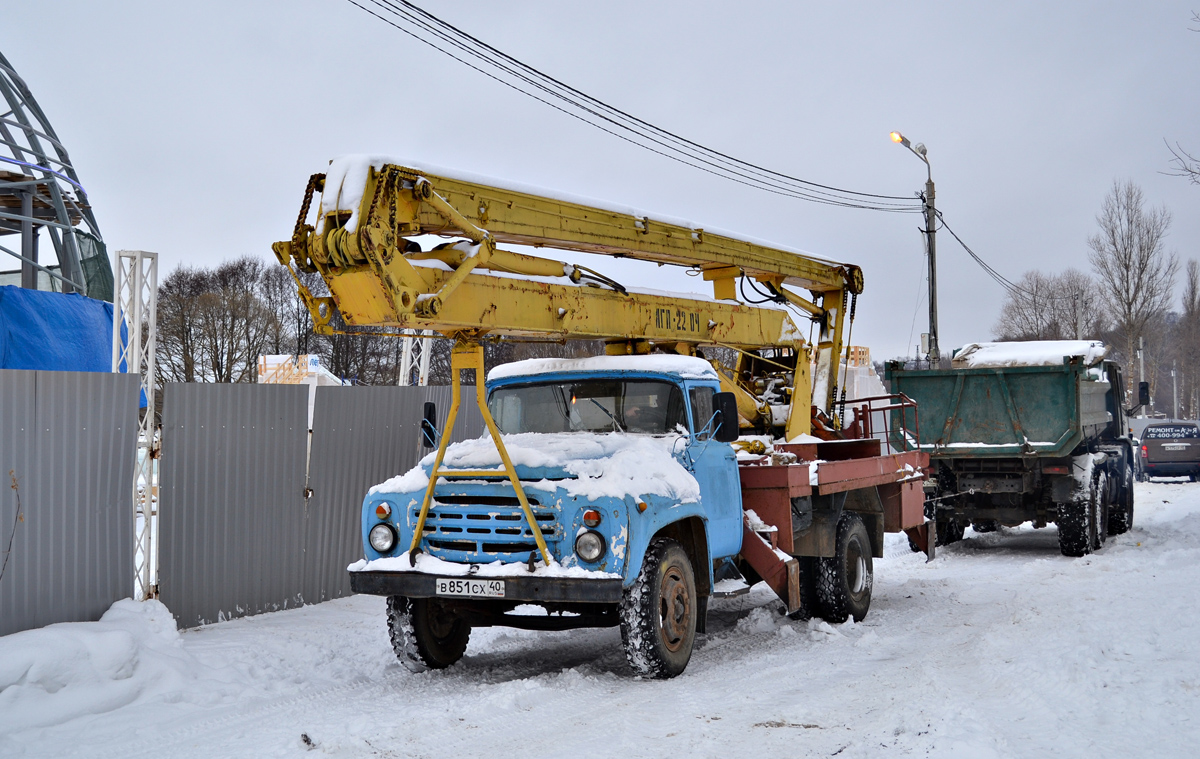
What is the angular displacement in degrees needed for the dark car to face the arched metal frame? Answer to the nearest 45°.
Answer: approximately 135° to its left

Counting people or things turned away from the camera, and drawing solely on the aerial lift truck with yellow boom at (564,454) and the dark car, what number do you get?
1

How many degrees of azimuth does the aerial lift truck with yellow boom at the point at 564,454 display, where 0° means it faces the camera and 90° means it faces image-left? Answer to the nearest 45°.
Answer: approximately 45°

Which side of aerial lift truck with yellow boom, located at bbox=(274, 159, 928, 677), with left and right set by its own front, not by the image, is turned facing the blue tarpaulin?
right

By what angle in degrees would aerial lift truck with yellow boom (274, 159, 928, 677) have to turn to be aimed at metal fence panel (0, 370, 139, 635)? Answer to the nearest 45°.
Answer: approximately 45° to its right

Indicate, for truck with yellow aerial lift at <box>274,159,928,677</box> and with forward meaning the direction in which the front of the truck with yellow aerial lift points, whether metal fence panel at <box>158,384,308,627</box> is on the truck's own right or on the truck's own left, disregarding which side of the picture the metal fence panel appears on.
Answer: on the truck's own right

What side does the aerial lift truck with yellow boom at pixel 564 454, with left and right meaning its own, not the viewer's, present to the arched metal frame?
right

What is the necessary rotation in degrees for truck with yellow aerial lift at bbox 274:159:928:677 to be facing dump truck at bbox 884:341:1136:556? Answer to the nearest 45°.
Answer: approximately 180°

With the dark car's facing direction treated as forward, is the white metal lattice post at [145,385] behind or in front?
behind

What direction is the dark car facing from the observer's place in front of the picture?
facing away from the viewer

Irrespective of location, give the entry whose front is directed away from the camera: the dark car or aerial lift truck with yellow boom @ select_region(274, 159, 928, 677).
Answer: the dark car
